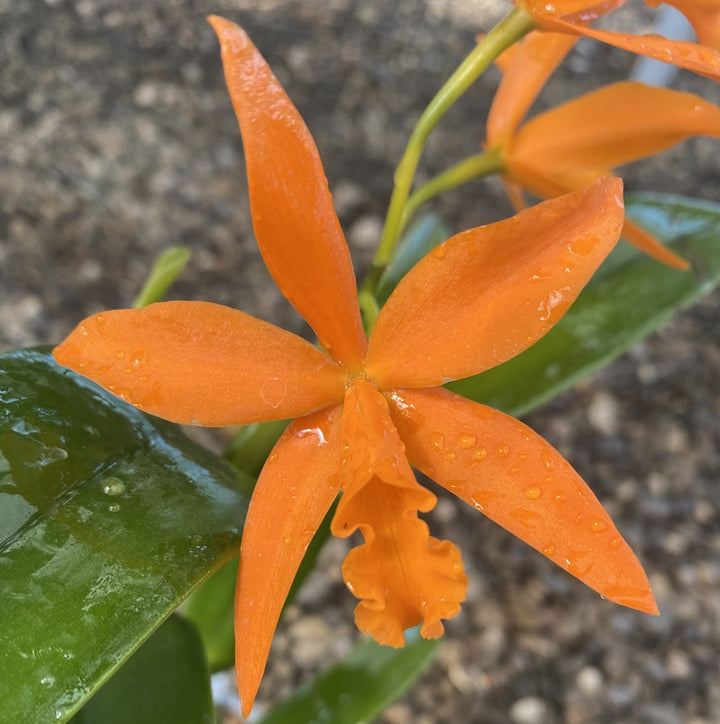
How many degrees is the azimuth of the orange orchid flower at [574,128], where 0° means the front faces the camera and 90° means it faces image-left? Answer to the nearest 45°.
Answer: approximately 270°

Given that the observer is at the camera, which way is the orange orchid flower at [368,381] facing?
facing the viewer

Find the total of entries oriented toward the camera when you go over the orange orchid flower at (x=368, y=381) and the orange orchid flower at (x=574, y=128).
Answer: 1

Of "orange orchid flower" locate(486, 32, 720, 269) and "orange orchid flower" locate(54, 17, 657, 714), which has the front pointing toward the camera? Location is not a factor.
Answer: "orange orchid flower" locate(54, 17, 657, 714)
